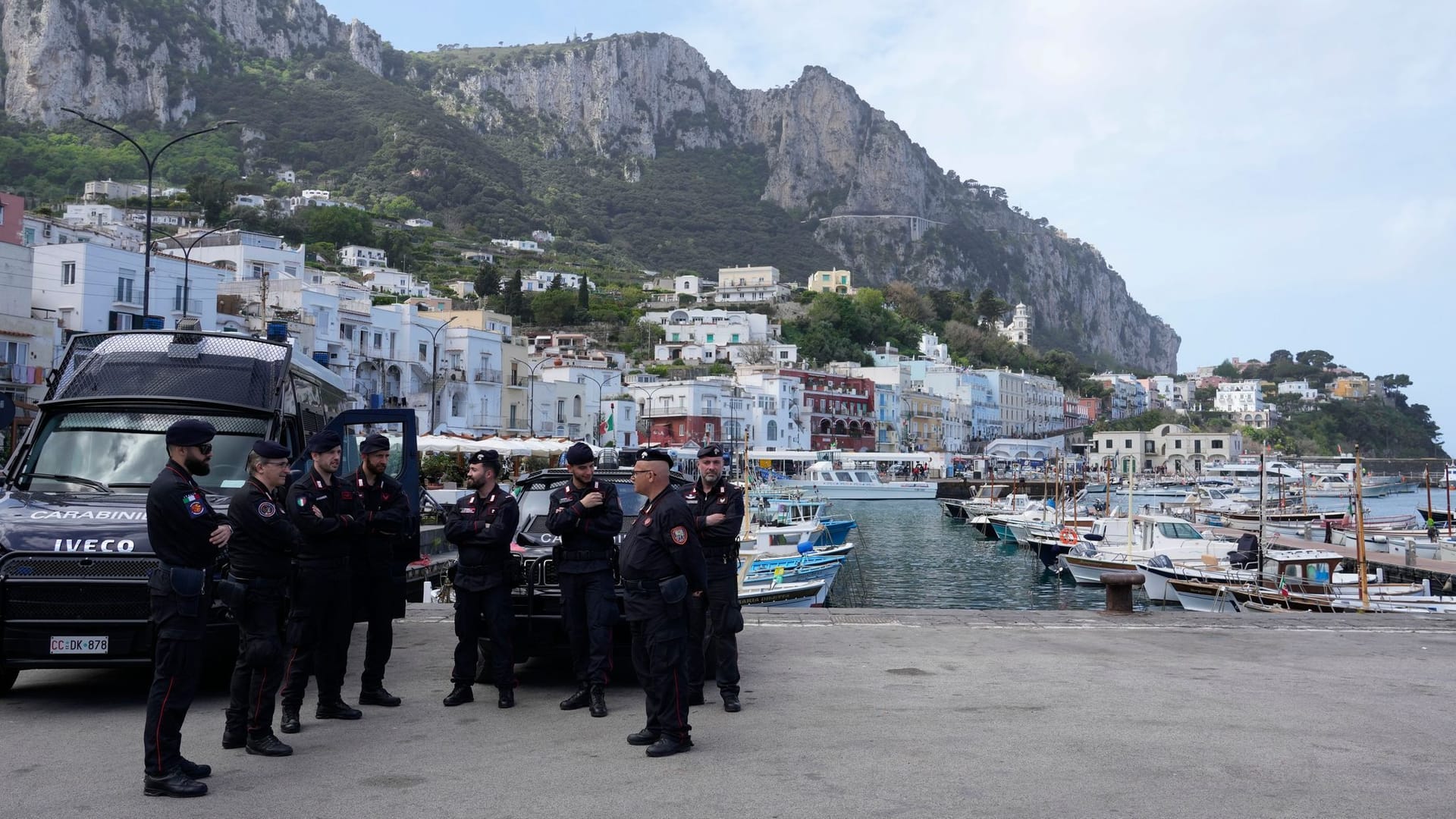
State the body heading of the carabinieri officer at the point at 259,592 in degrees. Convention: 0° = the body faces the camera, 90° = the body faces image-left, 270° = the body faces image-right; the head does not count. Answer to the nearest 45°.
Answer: approximately 270°

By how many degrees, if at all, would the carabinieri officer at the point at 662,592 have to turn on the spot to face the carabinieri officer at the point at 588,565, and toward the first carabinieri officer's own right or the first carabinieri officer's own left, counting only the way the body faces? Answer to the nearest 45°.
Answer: approximately 45° to the first carabinieri officer's own right

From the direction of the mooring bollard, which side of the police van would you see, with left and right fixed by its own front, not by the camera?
left

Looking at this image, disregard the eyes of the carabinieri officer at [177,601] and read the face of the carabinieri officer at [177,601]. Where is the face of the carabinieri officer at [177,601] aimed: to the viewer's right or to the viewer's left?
to the viewer's right

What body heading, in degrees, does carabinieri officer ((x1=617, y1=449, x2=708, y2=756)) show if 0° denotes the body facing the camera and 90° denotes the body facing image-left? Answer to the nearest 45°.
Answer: approximately 90°

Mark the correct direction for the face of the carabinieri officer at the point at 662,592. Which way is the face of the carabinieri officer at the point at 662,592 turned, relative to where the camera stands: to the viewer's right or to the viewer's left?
to the viewer's left

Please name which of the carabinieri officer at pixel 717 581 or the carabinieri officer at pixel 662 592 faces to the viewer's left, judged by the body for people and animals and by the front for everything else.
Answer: the carabinieri officer at pixel 662 592

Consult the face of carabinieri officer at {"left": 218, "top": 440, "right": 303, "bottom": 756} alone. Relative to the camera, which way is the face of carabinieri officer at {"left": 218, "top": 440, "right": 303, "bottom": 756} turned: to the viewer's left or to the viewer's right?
to the viewer's right

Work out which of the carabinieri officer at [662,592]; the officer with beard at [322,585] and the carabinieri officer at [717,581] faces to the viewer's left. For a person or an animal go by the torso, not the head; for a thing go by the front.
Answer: the carabinieri officer at [662,592]

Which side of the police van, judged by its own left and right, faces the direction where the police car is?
left

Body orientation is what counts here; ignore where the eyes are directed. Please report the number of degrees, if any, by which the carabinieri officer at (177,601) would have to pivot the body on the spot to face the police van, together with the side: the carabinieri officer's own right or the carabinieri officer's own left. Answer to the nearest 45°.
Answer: approximately 90° to the carabinieri officer's own left

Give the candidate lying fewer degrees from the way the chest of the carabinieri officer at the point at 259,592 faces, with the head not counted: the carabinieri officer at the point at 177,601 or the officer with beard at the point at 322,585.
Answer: the officer with beard
